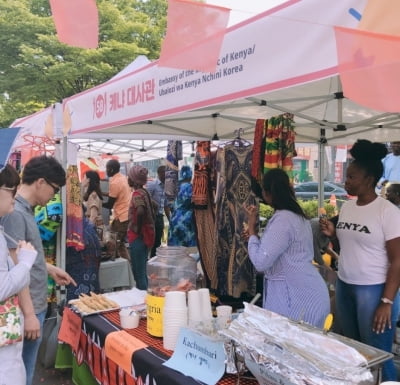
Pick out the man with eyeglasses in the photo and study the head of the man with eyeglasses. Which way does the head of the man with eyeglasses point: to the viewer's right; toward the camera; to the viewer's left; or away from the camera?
to the viewer's right

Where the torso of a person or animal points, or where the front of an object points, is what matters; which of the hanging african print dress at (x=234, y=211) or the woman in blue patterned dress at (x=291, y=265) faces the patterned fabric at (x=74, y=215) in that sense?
the woman in blue patterned dress

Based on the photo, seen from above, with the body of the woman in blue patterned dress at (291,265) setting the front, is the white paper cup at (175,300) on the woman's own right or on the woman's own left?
on the woman's own left

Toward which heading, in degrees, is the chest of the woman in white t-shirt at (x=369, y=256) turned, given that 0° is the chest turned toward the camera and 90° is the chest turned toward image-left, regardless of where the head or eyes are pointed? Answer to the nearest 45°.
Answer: approximately 45°

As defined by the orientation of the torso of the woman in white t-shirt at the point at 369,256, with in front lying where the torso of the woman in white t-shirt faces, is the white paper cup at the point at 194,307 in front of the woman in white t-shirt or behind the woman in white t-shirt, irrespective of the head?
in front

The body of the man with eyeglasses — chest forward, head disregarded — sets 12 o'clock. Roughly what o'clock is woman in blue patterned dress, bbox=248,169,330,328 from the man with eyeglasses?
The woman in blue patterned dress is roughly at 1 o'clock from the man with eyeglasses.

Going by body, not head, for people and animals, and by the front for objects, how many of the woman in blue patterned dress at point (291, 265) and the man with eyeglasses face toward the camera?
0

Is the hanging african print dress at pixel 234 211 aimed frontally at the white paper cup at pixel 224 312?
yes

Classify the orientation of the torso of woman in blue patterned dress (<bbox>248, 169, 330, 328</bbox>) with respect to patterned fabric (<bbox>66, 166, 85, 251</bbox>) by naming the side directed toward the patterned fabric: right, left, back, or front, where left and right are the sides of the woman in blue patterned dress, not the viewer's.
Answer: front

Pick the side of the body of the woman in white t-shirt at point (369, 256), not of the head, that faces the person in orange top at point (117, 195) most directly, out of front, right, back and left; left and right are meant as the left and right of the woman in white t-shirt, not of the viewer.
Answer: right

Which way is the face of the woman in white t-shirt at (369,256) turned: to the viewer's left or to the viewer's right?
to the viewer's left

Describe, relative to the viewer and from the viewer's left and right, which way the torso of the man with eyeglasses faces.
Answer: facing to the right of the viewer

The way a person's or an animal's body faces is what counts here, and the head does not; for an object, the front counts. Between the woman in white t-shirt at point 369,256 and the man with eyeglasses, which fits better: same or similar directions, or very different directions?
very different directions
